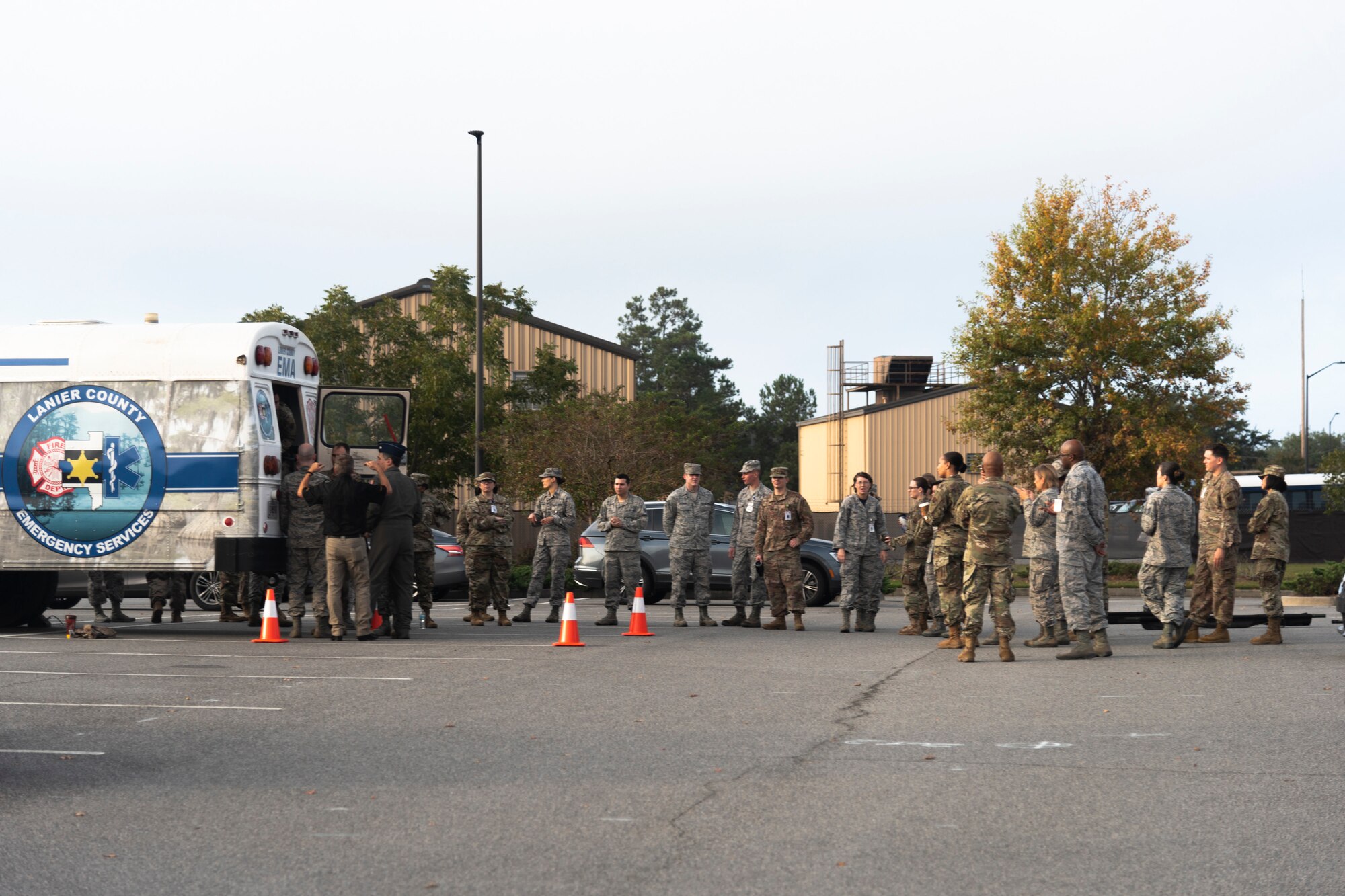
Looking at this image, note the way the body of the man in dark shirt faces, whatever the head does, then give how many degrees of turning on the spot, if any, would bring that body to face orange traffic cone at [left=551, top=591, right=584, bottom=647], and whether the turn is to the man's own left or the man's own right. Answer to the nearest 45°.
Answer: approximately 90° to the man's own right

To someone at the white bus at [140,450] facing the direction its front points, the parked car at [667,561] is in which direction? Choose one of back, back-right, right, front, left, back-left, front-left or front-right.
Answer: back-right

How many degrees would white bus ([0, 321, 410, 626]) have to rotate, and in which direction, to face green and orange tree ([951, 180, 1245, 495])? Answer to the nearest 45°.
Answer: approximately 135° to its right

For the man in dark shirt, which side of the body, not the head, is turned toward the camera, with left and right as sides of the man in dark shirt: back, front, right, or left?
back

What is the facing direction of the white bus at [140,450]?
to the viewer's left

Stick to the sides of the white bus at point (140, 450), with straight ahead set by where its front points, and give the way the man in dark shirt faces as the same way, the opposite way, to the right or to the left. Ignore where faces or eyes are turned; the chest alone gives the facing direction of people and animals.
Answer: to the right

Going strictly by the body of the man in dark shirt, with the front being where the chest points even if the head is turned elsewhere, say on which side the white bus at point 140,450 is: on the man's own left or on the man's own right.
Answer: on the man's own left

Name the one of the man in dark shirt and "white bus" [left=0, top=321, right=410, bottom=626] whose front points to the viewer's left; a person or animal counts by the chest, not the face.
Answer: the white bus

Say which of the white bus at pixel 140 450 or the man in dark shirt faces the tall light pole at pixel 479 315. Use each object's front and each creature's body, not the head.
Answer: the man in dark shirt

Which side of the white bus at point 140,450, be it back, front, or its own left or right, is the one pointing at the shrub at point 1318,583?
back

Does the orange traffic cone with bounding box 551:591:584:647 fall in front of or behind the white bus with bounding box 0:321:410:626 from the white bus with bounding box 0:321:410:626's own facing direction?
behind

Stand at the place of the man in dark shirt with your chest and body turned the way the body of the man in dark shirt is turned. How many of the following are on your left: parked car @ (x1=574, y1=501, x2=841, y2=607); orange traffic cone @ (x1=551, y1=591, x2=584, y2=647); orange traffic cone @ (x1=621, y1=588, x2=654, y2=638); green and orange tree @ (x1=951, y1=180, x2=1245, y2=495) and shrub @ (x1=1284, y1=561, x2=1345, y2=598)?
0

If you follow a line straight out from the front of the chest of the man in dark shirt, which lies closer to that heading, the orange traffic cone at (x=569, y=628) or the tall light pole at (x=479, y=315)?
the tall light pole

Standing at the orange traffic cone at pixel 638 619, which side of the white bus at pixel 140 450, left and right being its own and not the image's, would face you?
back
